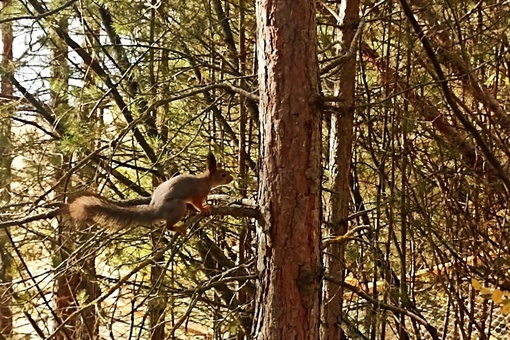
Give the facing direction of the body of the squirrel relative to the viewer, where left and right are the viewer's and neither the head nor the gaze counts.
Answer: facing to the right of the viewer

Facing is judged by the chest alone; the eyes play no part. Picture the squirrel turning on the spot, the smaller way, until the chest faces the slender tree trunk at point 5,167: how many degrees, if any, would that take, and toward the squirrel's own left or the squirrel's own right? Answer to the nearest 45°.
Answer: approximately 135° to the squirrel's own left

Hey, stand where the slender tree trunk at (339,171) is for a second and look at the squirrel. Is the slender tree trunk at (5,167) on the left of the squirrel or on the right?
right

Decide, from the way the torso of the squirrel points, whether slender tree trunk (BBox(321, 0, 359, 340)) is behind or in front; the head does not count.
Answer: in front

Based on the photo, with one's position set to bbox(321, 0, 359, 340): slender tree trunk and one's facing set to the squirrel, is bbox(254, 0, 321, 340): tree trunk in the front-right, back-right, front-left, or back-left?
front-left

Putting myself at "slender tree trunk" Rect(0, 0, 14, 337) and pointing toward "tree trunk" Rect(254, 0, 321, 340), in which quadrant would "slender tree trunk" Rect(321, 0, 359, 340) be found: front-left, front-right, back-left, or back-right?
front-left

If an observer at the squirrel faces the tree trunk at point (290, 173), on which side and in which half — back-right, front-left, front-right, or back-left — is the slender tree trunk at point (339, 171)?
front-left
